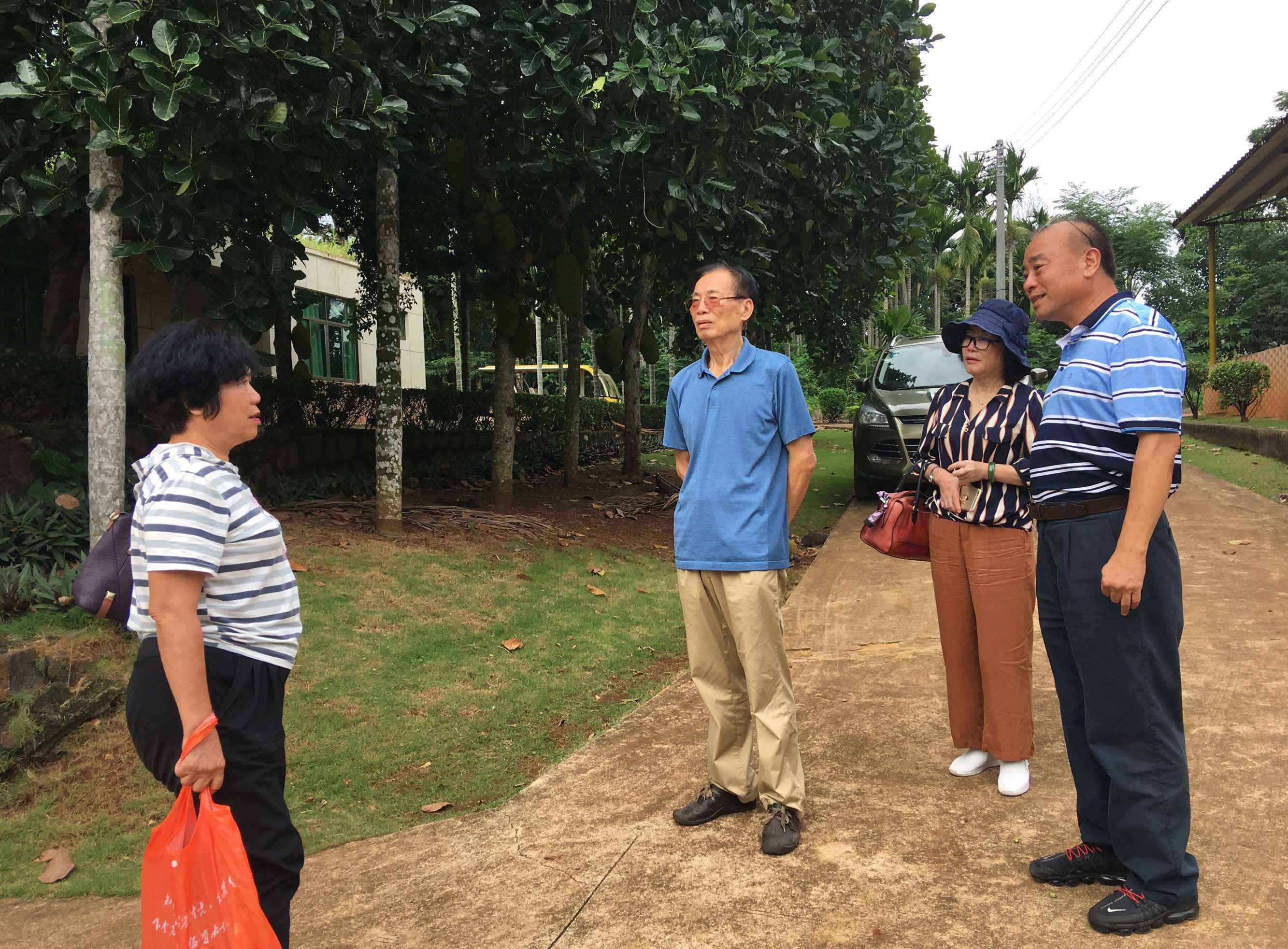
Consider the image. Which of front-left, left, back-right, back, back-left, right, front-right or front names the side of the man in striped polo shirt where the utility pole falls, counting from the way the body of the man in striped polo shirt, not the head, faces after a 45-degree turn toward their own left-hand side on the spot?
back

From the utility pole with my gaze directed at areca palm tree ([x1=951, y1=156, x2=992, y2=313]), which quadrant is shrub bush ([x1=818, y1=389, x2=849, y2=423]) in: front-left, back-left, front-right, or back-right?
front-left

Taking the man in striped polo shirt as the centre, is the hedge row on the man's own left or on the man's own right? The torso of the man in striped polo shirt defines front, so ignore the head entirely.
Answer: on the man's own right

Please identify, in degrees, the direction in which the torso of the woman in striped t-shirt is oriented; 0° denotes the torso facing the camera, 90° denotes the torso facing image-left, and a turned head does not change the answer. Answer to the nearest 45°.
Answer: approximately 270°

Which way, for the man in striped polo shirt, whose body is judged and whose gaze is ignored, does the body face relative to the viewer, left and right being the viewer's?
facing the viewer and to the left of the viewer

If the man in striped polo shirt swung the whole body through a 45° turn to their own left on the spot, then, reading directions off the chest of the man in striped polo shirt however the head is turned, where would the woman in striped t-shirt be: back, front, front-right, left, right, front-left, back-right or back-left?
front-right

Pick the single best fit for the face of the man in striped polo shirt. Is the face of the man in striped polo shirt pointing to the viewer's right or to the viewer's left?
to the viewer's left

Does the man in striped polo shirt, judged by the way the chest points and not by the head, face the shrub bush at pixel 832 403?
no

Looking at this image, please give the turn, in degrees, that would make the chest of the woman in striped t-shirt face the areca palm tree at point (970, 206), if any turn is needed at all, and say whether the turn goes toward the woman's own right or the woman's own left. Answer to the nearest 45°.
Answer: approximately 45° to the woman's own left

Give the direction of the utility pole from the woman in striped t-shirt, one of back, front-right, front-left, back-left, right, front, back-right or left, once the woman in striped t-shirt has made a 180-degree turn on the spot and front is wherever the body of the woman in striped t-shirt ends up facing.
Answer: back-right

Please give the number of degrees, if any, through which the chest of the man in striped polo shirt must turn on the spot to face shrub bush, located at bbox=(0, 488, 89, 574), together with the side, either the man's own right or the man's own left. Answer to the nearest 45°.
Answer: approximately 45° to the man's own right

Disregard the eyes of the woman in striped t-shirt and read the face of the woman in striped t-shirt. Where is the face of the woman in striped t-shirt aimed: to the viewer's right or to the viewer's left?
to the viewer's right

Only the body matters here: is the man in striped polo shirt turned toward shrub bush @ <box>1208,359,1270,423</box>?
no
